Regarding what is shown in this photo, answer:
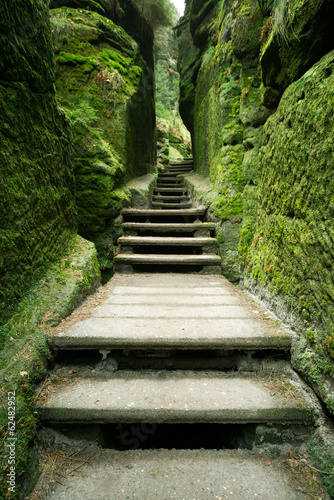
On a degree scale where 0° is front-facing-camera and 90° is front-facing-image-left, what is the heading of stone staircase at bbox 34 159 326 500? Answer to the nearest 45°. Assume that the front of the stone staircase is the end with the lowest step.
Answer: approximately 0°

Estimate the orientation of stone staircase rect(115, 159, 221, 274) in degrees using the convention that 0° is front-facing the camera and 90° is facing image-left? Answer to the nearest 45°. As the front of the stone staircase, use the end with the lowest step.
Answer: approximately 0°
